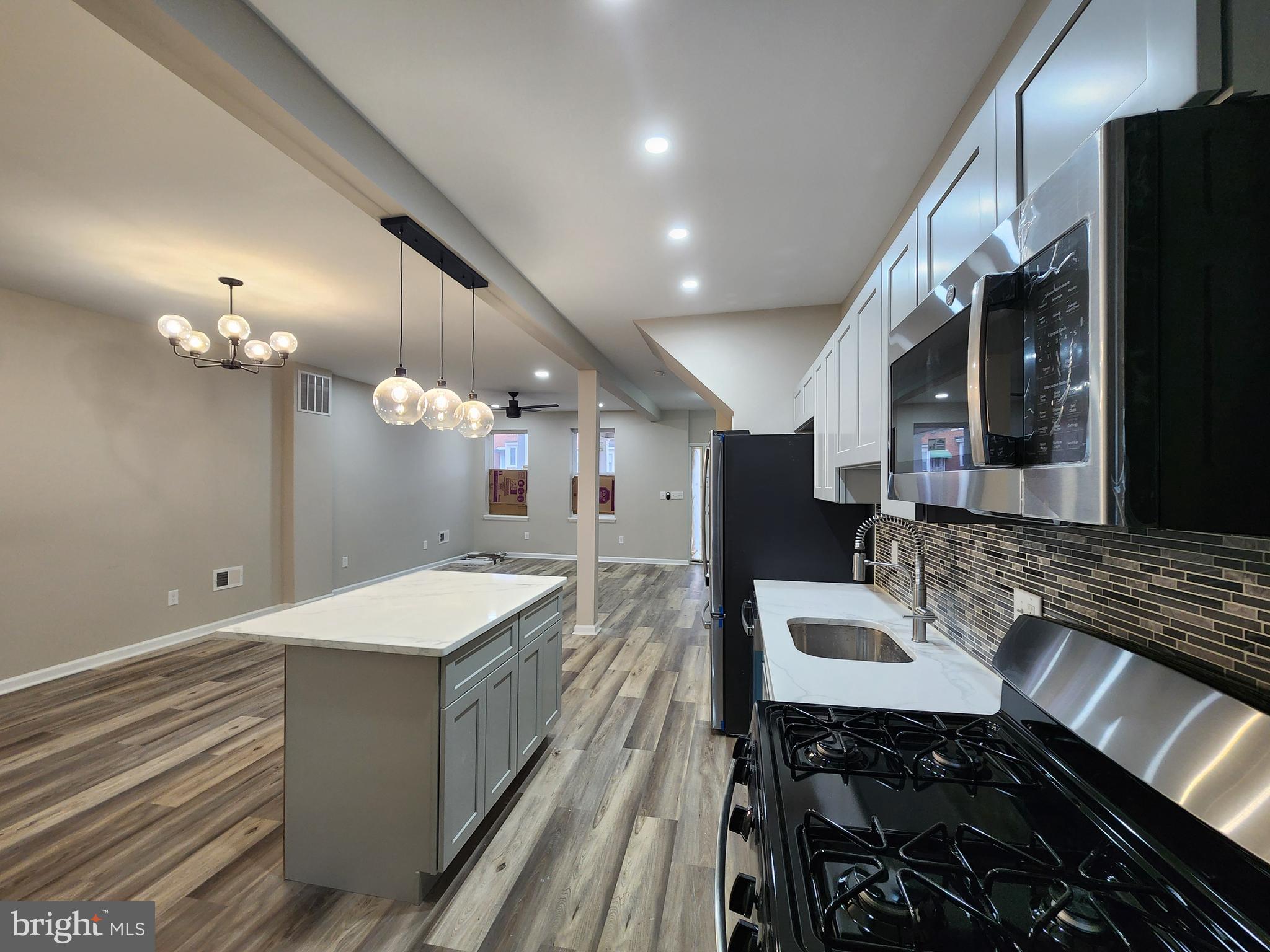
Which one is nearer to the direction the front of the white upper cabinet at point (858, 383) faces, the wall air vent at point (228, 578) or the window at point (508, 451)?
the wall air vent

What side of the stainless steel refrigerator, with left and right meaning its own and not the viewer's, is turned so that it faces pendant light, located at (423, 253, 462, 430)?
front

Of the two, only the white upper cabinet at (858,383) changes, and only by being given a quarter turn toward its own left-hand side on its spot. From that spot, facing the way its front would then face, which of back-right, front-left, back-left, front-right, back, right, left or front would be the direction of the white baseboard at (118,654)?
right

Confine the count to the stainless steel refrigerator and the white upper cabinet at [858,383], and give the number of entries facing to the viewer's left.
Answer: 2

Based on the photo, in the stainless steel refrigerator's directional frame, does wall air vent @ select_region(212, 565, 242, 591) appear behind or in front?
in front

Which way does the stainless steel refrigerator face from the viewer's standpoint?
to the viewer's left

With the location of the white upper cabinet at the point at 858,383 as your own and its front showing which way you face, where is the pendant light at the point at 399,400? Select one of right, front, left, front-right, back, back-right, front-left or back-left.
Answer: front

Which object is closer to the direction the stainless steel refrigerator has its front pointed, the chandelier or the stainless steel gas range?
the chandelier

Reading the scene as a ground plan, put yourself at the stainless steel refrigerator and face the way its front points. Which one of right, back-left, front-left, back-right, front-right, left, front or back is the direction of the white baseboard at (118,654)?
front

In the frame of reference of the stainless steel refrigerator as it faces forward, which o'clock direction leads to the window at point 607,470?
The window is roughly at 2 o'clock from the stainless steel refrigerator.

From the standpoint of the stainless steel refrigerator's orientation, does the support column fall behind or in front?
in front

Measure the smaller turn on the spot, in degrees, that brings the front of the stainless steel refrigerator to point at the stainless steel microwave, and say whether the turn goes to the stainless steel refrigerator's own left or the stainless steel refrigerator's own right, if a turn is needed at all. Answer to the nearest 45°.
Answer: approximately 90° to the stainless steel refrigerator's own left

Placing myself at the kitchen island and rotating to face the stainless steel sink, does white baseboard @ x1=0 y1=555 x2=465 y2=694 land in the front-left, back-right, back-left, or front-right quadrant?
back-left

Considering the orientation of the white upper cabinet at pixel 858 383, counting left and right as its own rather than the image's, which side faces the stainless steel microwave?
left

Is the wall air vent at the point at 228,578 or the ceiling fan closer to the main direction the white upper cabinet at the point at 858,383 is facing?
the wall air vent

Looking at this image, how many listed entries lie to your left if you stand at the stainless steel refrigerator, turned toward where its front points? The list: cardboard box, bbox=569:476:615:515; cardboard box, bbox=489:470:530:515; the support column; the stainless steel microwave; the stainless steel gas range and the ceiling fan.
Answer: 2

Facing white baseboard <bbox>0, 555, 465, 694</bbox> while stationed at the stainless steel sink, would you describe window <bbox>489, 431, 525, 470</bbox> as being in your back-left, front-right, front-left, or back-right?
front-right

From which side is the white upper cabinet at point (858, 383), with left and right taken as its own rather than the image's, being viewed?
left

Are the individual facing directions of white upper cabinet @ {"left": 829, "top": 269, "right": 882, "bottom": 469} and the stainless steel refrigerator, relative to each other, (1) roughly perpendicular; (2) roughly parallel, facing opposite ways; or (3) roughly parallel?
roughly parallel

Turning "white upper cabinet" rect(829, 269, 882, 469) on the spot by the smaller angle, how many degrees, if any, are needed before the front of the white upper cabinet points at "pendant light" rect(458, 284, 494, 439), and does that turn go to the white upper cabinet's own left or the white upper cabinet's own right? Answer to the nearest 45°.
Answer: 0° — it already faces it

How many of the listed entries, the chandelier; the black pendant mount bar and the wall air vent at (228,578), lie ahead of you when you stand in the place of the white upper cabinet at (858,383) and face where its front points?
3
